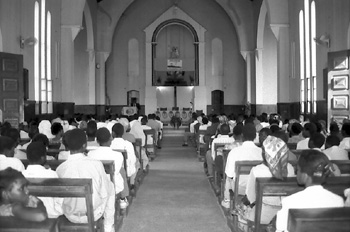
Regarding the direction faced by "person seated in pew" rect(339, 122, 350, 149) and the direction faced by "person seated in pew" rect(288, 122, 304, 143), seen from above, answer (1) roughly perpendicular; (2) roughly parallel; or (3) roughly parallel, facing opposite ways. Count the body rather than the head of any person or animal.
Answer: roughly parallel

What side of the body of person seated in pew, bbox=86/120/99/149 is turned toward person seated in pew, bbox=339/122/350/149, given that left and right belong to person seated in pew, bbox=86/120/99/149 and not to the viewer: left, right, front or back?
right

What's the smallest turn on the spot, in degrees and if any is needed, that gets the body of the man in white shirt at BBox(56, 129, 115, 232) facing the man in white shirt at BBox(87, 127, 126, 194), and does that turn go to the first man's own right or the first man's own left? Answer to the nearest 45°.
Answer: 0° — they already face them

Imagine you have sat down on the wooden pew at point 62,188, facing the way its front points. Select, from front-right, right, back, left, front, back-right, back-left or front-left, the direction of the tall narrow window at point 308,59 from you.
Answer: front-right

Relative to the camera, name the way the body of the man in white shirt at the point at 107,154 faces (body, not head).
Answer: away from the camera

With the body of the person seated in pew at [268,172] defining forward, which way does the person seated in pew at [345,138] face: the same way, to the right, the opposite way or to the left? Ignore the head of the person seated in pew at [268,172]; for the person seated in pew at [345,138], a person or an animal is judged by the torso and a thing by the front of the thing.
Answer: the same way

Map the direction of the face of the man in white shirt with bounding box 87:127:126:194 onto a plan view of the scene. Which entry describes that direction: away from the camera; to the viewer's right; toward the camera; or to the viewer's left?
away from the camera

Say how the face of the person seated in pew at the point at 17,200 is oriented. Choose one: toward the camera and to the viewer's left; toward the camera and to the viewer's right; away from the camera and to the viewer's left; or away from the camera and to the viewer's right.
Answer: toward the camera and to the viewer's right

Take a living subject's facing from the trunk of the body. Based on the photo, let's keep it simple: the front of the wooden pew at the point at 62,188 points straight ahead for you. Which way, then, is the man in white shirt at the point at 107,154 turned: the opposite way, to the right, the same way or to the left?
the same way

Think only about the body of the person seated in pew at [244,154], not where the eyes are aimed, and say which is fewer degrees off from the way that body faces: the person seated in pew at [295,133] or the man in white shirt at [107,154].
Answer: the person seated in pew

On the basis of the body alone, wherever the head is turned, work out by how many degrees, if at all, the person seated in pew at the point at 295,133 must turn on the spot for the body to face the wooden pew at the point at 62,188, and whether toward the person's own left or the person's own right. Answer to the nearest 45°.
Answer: approximately 180°

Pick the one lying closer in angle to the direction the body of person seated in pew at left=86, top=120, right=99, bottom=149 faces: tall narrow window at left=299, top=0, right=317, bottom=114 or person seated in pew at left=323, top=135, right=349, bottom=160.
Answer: the tall narrow window

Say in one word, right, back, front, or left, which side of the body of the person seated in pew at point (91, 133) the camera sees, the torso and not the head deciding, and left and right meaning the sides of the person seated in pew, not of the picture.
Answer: back

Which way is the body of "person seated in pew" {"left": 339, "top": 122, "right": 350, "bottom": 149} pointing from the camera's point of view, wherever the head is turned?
away from the camera

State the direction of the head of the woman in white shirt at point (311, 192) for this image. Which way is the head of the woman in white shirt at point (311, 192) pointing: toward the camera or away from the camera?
away from the camera

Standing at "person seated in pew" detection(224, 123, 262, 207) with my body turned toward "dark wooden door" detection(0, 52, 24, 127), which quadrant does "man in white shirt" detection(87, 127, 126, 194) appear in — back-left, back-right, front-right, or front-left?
front-left

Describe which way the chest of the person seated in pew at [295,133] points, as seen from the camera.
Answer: away from the camera

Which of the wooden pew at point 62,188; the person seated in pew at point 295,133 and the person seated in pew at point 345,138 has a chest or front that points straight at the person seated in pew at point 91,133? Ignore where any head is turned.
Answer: the wooden pew
